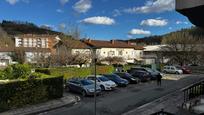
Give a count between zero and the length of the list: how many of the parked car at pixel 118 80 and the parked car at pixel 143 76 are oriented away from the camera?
0

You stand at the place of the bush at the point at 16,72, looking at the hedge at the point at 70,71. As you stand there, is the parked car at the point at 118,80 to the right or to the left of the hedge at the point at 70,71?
right
